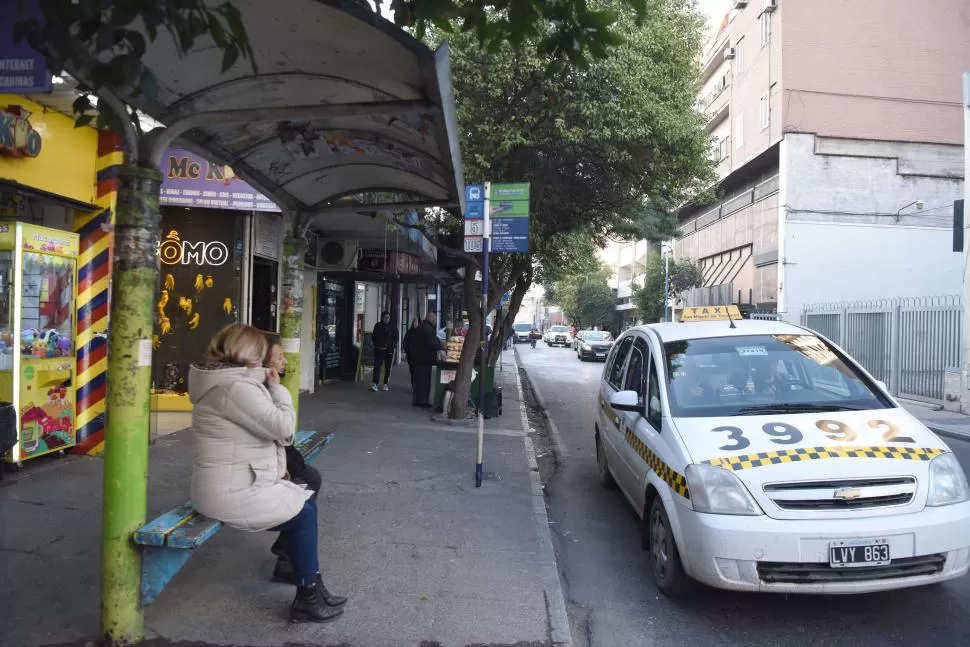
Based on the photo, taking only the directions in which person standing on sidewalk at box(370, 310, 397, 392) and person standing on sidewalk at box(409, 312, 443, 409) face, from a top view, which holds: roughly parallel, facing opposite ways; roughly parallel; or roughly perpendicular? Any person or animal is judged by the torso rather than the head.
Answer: roughly perpendicular

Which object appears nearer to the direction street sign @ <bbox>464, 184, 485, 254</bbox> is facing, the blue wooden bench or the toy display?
the blue wooden bench

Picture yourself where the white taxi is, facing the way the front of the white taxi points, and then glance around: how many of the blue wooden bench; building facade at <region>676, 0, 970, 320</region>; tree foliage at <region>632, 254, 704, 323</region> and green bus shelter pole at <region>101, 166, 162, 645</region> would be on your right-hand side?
2

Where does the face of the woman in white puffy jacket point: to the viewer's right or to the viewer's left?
to the viewer's right

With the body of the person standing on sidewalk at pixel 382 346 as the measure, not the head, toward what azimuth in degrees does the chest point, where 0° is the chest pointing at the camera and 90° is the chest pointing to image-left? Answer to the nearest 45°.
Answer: approximately 0°

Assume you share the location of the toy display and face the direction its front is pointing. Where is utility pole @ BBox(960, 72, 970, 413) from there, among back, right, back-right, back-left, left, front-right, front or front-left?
front-left

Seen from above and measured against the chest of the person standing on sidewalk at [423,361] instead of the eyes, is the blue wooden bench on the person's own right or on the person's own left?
on the person's own right

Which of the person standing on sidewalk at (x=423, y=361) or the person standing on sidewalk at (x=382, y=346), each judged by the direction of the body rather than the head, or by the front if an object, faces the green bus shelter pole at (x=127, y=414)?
the person standing on sidewalk at (x=382, y=346)

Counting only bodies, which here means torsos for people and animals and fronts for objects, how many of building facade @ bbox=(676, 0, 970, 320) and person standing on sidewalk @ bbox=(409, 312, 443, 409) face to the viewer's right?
1

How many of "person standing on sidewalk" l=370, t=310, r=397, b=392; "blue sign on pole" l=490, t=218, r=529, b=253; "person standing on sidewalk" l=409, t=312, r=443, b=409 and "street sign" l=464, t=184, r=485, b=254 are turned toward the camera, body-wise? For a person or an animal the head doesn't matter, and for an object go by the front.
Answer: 3

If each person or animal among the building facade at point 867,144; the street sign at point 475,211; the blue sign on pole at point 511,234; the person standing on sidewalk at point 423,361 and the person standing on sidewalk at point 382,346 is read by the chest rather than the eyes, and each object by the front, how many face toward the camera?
3

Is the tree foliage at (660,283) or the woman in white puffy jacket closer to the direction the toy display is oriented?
the woman in white puffy jacket
